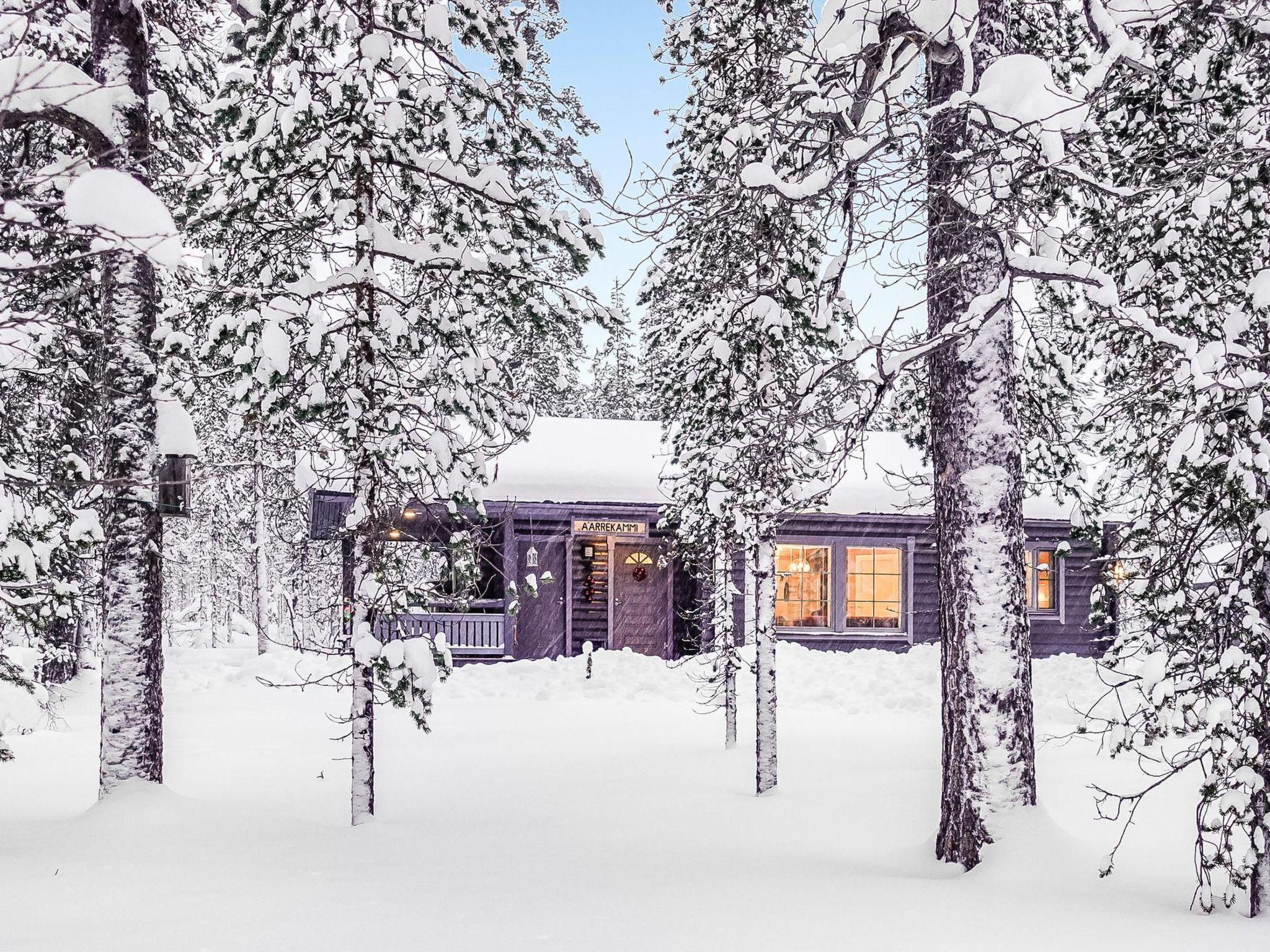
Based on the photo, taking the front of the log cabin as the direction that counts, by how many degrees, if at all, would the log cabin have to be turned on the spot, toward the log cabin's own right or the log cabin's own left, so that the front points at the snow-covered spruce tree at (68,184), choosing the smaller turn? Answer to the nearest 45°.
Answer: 0° — it already faces it

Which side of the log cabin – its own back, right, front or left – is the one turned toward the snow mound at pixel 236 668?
right

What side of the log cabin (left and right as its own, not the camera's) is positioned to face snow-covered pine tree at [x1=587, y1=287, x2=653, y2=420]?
back

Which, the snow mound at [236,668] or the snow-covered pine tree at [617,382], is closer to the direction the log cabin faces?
the snow mound

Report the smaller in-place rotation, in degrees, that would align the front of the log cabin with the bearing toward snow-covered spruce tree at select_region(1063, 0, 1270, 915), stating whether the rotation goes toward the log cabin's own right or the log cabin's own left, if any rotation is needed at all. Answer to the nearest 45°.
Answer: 0° — it already faces it

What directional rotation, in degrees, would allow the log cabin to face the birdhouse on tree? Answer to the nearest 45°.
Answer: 0° — it already faces it

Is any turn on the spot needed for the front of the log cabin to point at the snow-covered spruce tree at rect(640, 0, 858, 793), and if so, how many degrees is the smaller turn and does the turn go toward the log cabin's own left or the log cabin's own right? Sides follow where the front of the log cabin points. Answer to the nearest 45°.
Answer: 0° — it already faces it

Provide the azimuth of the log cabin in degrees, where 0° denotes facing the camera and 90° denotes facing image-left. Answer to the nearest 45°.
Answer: approximately 0°

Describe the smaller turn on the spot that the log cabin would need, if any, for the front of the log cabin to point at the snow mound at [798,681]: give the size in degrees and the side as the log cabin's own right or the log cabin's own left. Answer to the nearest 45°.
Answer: approximately 45° to the log cabin's own left

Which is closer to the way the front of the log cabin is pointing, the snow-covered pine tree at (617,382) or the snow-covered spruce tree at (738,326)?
the snow-covered spruce tree
